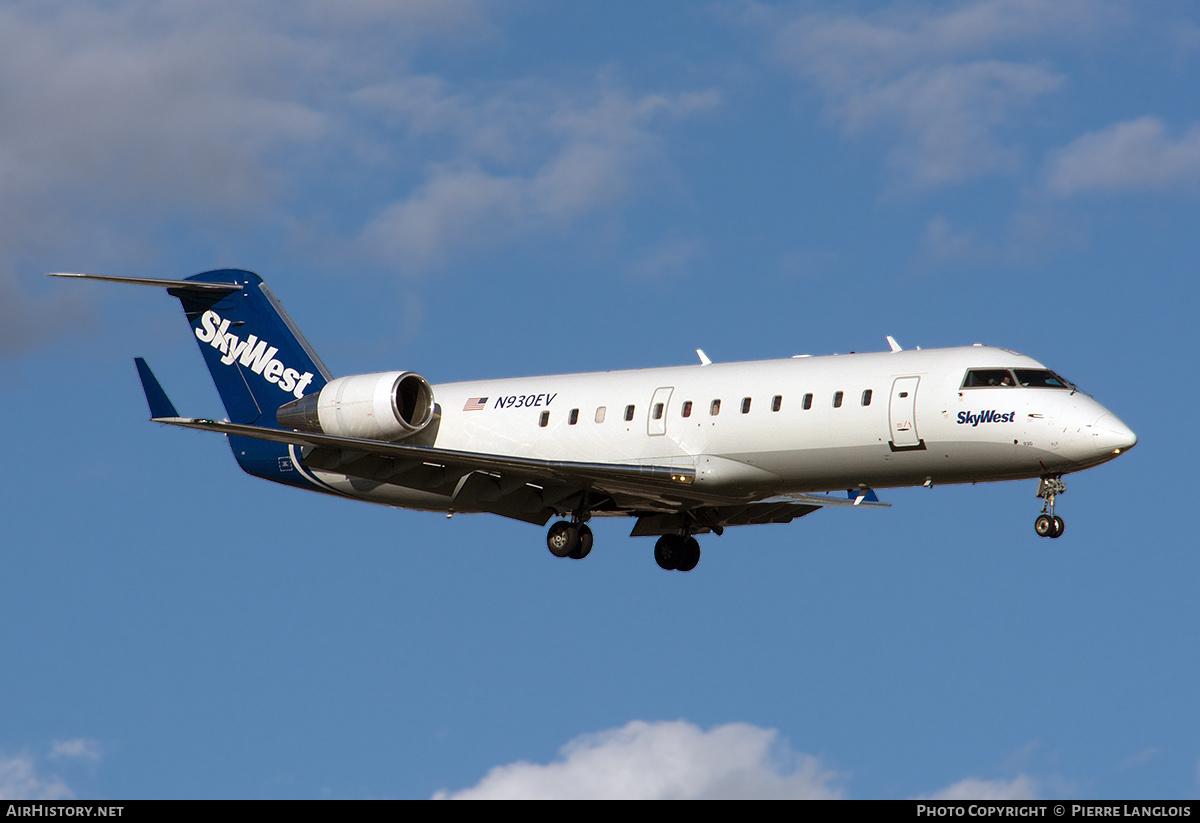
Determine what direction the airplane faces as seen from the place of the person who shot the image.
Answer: facing the viewer and to the right of the viewer
